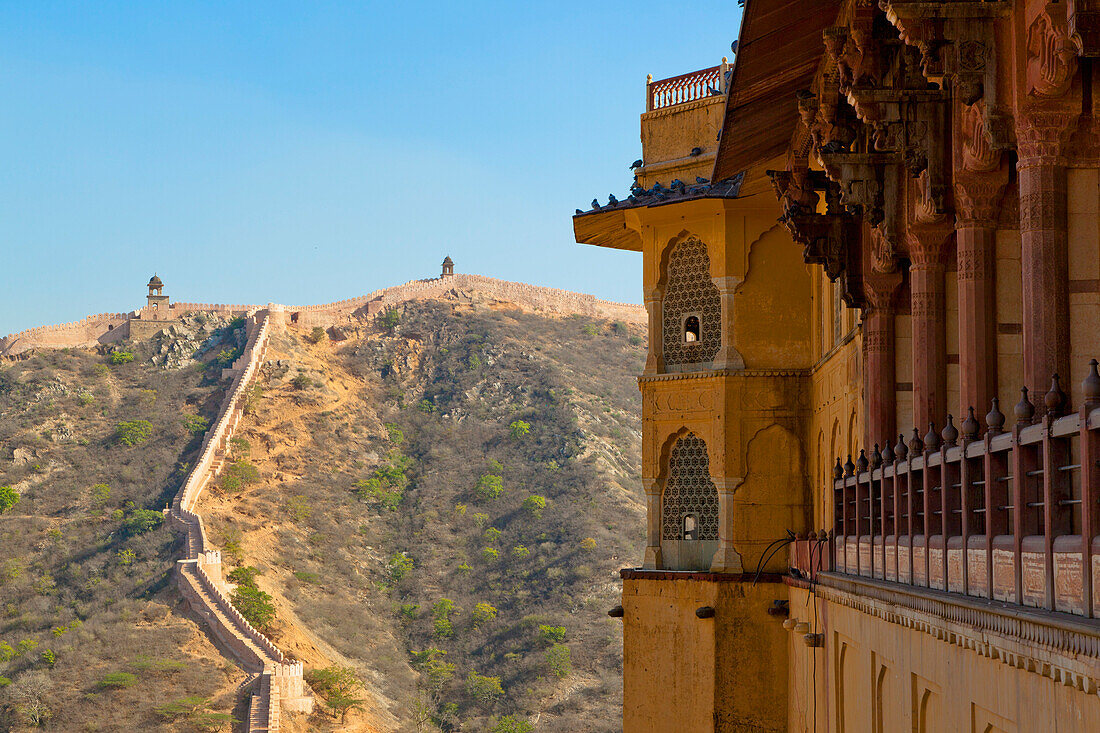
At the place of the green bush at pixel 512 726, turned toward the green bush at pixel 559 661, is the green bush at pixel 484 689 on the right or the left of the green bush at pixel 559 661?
left

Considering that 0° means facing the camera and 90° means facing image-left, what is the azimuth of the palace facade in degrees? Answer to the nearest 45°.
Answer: approximately 90°

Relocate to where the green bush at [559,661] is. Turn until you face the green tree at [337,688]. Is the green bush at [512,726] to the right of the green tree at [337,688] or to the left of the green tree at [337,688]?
left

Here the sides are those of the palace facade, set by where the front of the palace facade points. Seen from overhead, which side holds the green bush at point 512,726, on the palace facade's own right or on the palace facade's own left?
on the palace facade's own right

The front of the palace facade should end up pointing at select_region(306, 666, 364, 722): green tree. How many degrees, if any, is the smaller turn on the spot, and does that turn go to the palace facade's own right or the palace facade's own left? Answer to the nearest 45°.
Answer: approximately 45° to the palace facade's own right

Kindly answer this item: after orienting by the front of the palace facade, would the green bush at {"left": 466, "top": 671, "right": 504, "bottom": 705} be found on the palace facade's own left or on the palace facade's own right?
on the palace facade's own right
